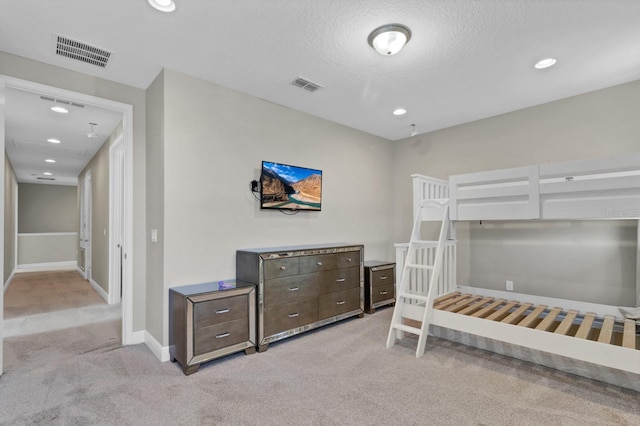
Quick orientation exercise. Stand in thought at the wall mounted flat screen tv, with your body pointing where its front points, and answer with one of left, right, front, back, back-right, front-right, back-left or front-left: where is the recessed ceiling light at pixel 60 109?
back-right

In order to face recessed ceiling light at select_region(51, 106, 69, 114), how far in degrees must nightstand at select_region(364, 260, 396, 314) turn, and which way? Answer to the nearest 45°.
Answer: approximately 135° to its right

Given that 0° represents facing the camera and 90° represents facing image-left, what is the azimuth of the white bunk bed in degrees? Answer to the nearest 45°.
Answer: approximately 45°
